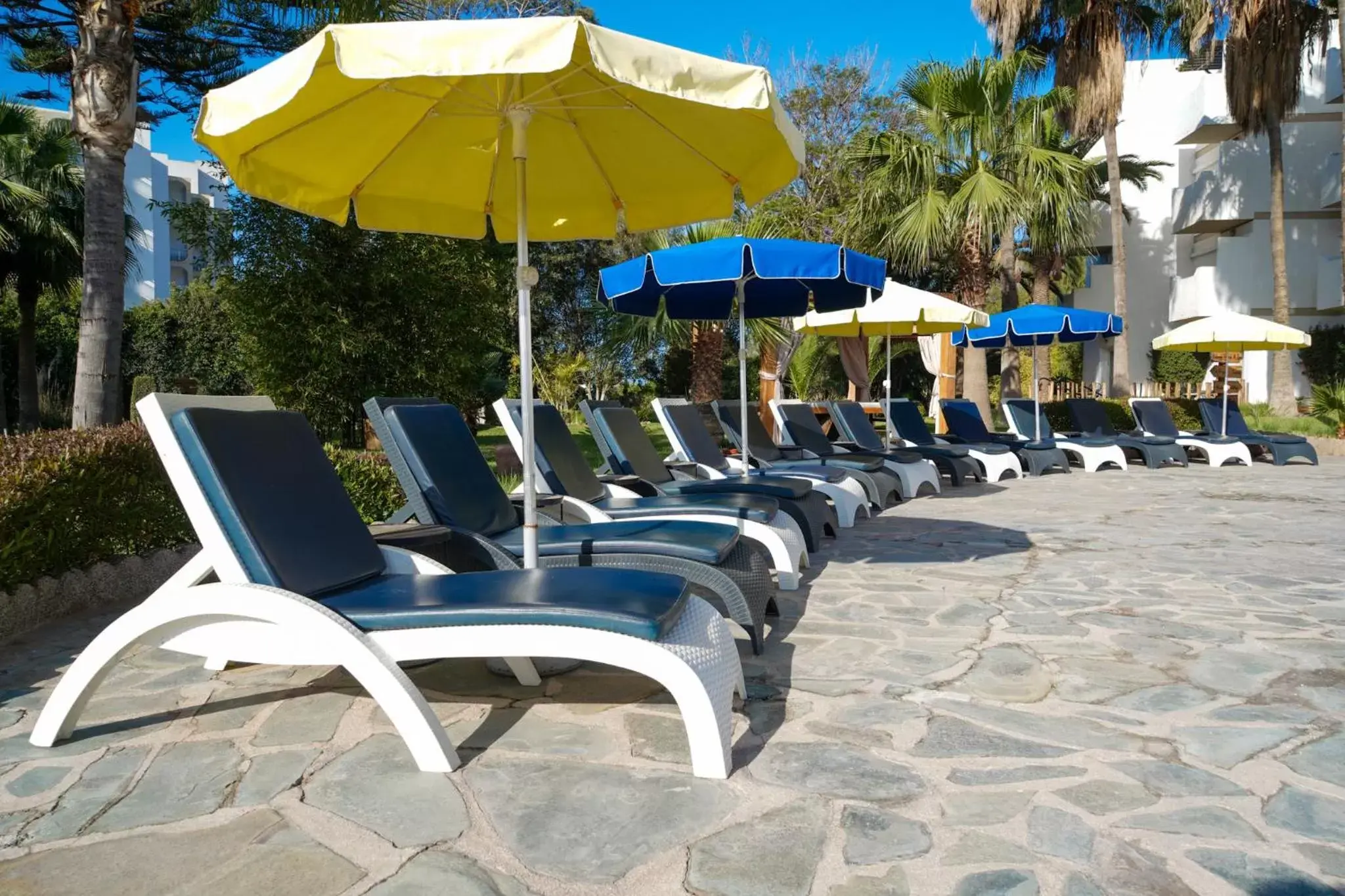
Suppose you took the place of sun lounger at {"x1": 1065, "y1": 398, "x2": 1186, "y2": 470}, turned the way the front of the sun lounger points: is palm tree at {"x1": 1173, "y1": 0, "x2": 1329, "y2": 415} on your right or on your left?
on your left

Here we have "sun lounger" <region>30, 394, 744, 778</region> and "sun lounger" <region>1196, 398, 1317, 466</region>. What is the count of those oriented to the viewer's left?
0

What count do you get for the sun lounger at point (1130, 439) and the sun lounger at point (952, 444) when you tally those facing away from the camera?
0

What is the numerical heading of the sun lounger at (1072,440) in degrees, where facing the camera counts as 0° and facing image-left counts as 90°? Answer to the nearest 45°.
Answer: approximately 315°

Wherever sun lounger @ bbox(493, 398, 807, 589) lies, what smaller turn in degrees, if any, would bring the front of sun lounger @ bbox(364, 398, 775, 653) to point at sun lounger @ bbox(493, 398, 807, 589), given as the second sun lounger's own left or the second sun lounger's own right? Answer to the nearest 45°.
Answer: approximately 135° to the second sun lounger's own left

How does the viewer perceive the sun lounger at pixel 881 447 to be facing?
facing the viewer and to the right of the viewer

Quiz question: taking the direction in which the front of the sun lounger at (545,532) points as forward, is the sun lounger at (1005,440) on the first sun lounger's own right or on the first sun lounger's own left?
on the first sun lounger's own left

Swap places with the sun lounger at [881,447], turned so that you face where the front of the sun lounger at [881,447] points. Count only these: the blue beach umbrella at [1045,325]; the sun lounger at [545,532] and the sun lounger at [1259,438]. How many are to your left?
2

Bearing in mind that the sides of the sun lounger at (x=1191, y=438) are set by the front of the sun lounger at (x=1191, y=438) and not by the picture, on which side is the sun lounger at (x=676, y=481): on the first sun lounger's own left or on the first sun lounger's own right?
on the first sun lounger's own right

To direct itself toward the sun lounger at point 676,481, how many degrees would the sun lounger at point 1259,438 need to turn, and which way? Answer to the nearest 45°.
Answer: approximately 45° to its right

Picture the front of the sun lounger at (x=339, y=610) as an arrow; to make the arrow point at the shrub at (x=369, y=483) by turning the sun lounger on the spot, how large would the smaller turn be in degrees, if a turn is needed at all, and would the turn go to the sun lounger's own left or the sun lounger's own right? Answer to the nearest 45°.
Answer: approximately 135° to the sun lounger's own left

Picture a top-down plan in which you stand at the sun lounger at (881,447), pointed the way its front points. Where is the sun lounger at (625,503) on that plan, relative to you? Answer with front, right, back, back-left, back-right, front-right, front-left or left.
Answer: front-right

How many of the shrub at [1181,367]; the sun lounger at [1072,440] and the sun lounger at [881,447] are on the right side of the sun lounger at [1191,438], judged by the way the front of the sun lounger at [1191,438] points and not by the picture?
2
